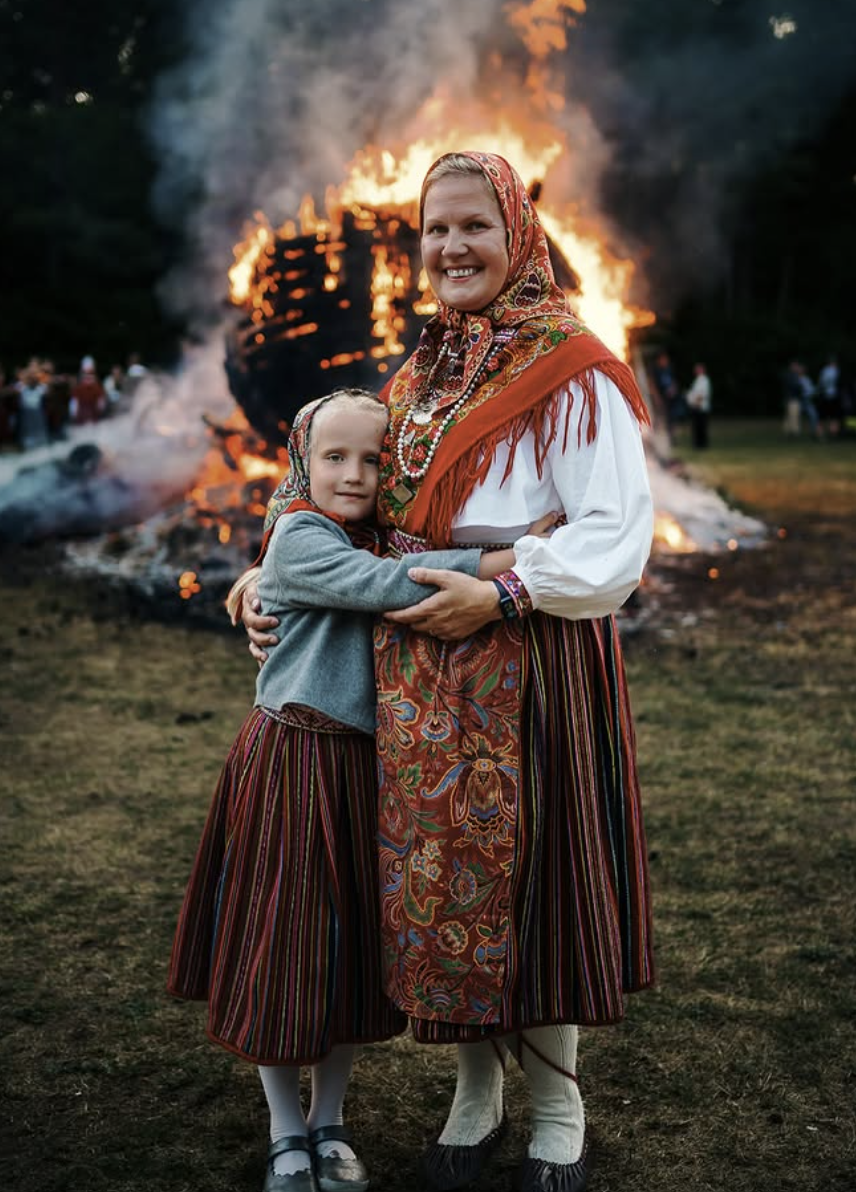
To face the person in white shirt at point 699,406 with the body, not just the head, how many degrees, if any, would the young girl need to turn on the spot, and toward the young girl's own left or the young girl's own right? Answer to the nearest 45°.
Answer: approximately 135° to the young girl's own left

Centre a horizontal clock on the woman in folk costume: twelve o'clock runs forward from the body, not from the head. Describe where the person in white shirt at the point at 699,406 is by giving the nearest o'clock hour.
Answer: The person in white shirt is roughly at 5 o'clock from the woman in folk costume.

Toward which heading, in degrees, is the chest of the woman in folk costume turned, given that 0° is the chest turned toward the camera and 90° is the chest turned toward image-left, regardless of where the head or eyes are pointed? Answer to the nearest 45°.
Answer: approximately 45°

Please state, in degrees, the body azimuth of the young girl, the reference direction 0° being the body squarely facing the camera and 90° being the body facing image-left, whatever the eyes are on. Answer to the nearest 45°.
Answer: approximately 315°

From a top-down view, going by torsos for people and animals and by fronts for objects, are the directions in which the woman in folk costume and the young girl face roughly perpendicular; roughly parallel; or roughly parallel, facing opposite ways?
roughly perpendicular
